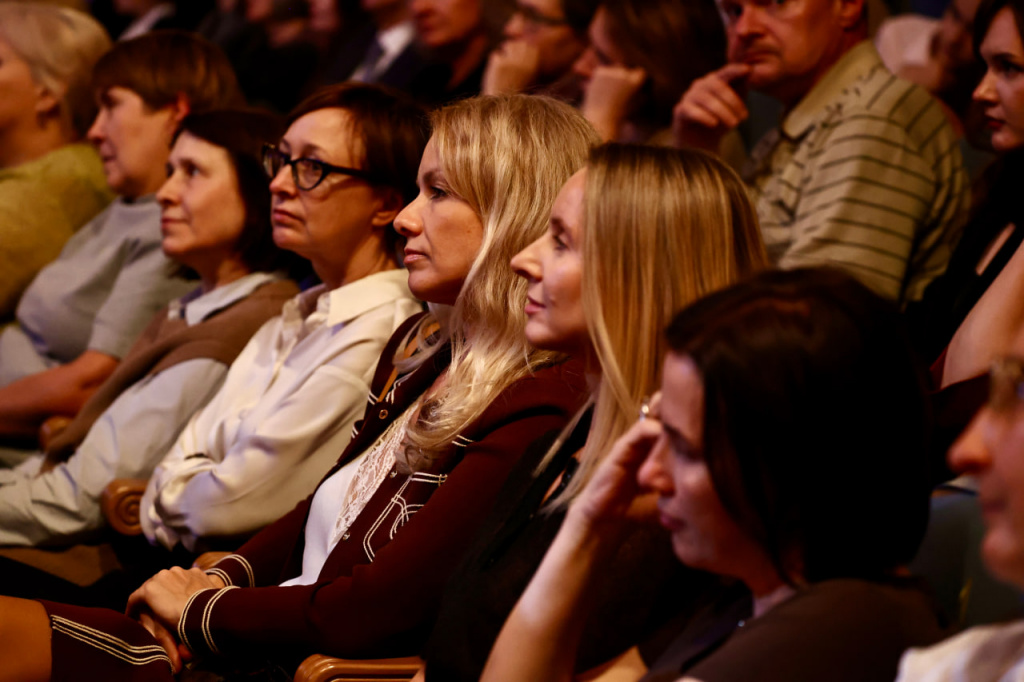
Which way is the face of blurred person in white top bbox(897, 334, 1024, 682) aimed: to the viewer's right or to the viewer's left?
to the viewer's left

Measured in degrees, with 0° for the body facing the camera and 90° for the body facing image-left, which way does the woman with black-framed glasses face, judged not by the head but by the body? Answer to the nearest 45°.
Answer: approximately 45°

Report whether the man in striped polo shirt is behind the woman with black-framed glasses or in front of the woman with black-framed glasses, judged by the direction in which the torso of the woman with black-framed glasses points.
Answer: behind

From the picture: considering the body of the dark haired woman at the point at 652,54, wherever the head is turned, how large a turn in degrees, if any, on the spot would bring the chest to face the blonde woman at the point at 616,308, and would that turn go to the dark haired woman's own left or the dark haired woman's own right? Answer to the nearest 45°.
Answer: approximately 90° to the dark haired woman's own left

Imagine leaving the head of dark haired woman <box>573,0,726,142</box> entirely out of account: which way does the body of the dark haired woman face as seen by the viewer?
to the viewer's left

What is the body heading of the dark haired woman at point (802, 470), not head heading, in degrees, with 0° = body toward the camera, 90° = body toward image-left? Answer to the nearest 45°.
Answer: approximately 90°

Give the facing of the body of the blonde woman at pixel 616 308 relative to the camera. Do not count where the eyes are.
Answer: to the viewer's left

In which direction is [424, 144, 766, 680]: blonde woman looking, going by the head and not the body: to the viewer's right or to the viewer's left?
to the viewer's left

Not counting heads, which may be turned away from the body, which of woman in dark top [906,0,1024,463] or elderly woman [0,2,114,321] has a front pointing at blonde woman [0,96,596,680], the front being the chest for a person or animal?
the woman in dark top

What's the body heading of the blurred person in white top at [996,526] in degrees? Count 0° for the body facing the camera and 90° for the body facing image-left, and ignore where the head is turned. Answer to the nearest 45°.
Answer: approximately 90°

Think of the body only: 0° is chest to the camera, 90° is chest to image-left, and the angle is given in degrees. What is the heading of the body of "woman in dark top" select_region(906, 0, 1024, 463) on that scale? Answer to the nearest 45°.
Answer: approximately 45°
